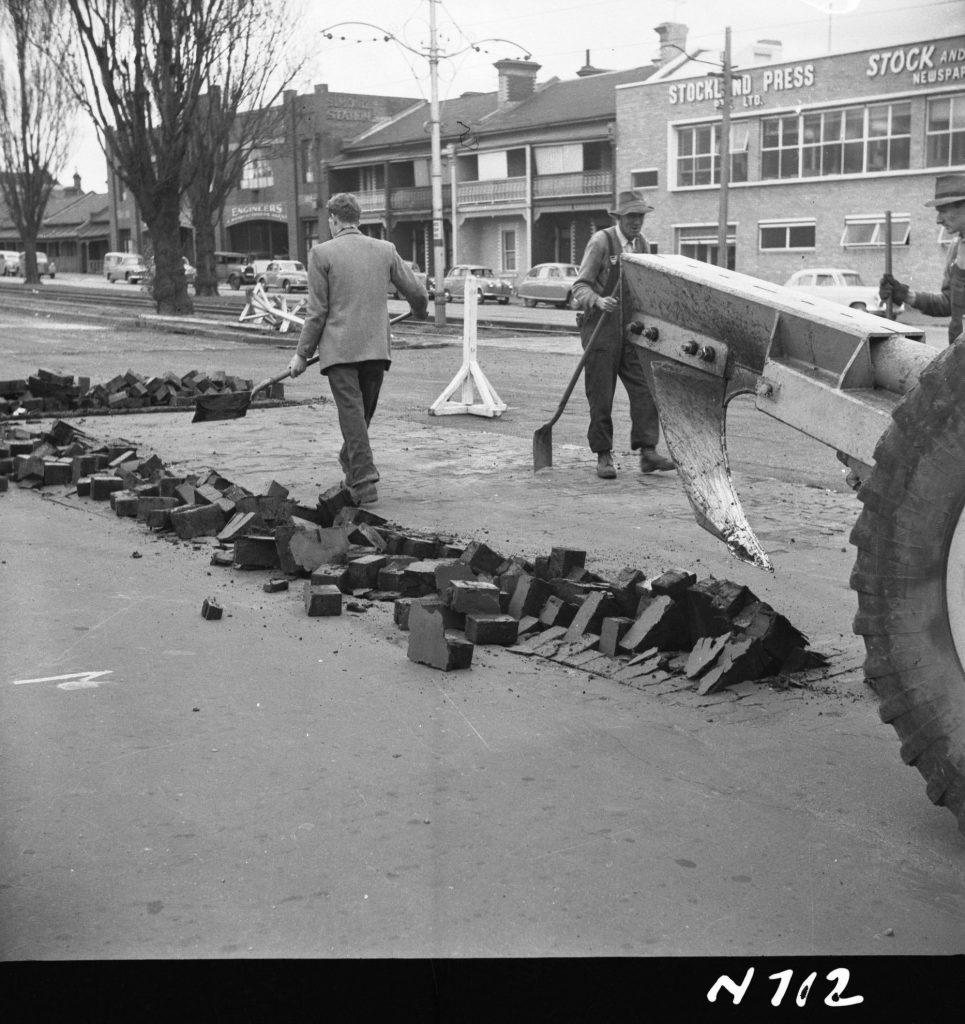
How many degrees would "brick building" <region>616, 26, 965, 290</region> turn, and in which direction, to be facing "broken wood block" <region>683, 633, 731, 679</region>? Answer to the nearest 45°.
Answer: approximately 45° to its left

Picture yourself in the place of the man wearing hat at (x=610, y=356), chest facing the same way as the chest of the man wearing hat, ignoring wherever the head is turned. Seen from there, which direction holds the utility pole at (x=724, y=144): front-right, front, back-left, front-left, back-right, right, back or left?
back-left

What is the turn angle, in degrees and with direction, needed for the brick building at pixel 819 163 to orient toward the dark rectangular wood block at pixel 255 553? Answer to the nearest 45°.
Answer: approximately 45° to its left

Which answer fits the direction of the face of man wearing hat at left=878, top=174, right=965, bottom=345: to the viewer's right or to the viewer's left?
to the viewer's left

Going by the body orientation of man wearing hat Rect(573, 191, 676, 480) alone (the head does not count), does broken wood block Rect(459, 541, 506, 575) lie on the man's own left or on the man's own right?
on the man's own right

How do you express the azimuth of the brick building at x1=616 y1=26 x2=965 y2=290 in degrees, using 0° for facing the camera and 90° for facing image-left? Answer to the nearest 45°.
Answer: approximately 45°

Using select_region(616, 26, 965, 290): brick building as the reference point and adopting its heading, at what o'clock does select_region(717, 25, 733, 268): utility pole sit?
The utility pole is roughly at 11 o'clock from the brick building.
